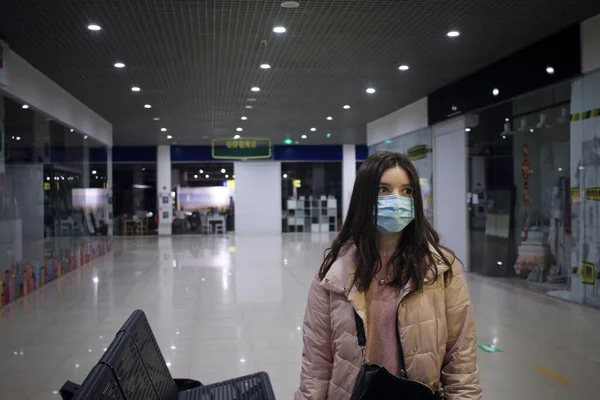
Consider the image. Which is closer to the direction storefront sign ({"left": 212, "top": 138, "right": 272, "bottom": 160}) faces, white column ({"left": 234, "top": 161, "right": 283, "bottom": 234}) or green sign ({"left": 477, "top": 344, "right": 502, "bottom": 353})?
the green sign

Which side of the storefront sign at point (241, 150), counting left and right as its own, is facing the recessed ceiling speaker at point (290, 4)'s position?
front

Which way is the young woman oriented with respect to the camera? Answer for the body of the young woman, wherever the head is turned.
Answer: toward the camera

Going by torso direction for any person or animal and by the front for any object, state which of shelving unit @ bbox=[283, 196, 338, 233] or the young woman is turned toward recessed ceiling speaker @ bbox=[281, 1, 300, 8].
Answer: the shelving unit

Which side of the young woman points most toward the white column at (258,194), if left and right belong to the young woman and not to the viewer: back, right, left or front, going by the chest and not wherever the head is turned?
back

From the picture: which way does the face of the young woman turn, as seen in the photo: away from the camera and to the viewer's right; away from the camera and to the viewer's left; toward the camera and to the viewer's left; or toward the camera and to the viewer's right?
toward the camera and to the viewer's right

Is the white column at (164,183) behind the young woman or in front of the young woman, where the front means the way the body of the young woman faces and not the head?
behind

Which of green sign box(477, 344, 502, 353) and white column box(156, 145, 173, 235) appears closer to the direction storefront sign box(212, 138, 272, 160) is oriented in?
the green sign

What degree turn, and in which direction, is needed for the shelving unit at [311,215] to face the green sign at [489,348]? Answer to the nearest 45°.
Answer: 0° — it already faces it

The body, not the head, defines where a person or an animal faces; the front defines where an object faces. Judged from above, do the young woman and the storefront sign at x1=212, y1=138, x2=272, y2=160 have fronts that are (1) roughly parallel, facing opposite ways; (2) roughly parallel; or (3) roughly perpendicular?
roughly parallel

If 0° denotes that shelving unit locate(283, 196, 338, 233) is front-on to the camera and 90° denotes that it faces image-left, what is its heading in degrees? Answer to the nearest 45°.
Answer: approximately 0°

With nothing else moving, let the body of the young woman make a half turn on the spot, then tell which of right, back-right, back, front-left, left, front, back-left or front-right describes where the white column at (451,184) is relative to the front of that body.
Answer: front

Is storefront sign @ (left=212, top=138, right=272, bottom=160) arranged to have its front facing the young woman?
yes

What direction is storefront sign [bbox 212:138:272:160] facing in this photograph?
toward the camera

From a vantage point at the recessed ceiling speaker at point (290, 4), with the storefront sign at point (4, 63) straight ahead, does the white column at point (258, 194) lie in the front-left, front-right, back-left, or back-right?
front-right

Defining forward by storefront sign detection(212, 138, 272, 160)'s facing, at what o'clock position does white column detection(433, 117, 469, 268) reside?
The white column is roughly at 11 o'clock from the storefront sign.

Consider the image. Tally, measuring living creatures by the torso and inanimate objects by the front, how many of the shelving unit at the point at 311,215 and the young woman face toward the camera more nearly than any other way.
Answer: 2
